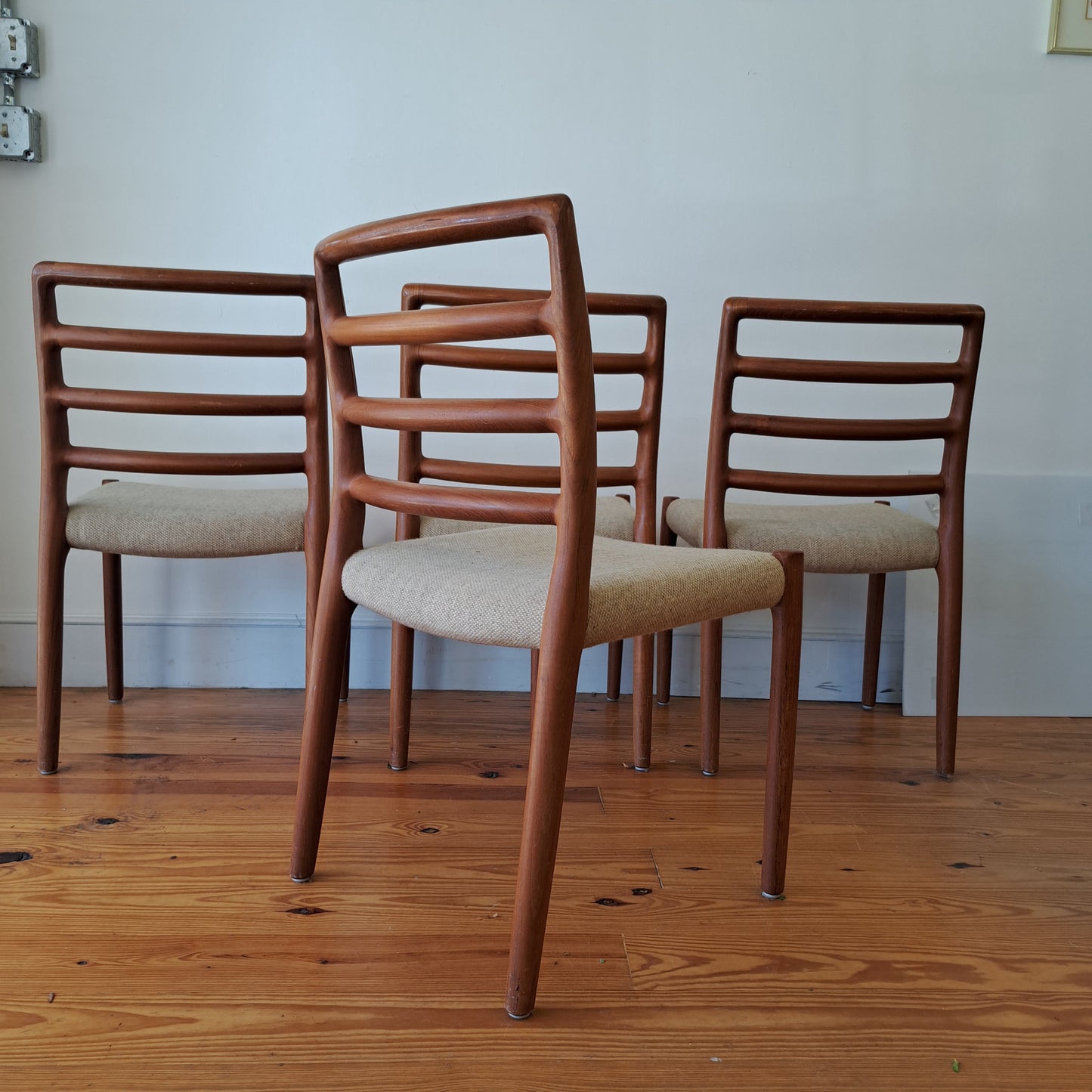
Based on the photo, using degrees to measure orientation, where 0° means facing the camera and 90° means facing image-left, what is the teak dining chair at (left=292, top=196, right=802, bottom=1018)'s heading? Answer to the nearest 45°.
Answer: approximately 225°

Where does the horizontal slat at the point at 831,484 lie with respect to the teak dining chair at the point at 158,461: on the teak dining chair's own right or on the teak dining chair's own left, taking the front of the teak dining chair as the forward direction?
on the teak dining chair's own right

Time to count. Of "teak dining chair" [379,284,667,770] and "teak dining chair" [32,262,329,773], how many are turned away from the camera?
2

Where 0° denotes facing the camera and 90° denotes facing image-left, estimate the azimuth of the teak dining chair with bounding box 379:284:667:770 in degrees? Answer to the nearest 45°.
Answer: approximately 180°

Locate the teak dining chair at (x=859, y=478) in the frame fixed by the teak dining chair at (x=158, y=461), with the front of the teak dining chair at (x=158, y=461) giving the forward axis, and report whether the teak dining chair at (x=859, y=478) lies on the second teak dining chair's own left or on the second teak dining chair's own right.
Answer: on the second teak dining chair's own right

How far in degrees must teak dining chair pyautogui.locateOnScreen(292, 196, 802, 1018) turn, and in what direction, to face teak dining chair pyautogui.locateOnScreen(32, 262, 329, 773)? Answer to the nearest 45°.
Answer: approximately 90° to its left

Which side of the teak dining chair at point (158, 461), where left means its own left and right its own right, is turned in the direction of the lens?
back
